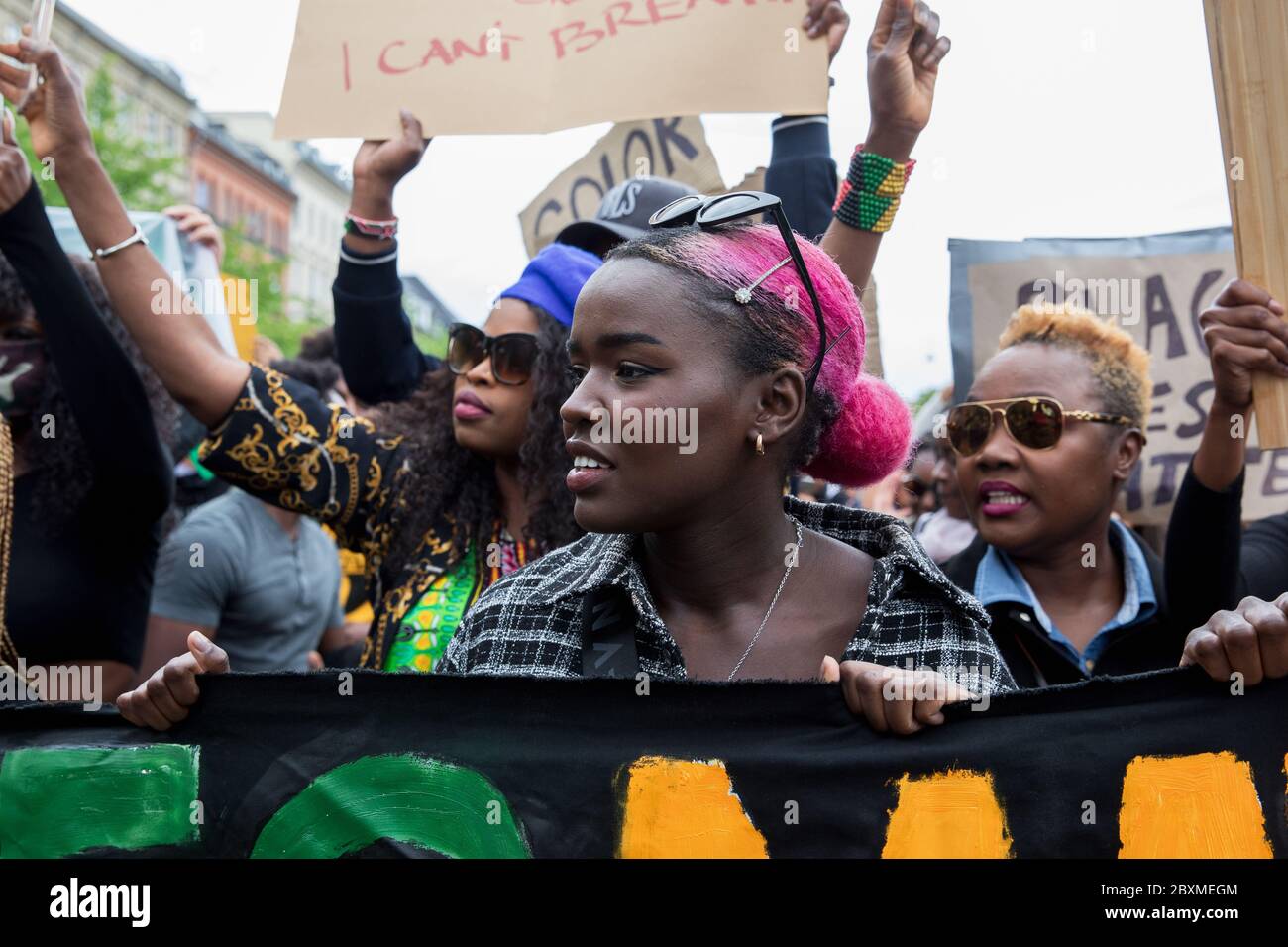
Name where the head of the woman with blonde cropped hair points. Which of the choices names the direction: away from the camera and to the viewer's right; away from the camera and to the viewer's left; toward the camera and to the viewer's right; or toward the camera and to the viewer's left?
toward the camera and to the viewer's left

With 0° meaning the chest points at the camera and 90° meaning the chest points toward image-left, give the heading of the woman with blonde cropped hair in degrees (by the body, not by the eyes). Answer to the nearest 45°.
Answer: approximately 45°

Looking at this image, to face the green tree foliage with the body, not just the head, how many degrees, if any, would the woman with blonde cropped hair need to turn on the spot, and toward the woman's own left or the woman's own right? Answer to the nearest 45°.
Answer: approximately 90° to the woman's own right

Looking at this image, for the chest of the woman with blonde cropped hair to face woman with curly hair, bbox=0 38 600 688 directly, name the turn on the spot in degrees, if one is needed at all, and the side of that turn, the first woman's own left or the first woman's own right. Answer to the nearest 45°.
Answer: approximately 45° to the first woman's own right

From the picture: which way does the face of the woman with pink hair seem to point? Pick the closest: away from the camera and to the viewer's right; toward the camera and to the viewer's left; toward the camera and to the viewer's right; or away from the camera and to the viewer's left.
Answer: toward the camera and to the viewer's left

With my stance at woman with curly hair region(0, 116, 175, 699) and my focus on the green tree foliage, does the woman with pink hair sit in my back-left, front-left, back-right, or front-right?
back-right

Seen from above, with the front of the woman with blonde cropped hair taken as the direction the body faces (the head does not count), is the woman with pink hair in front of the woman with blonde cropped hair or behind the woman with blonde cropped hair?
in front

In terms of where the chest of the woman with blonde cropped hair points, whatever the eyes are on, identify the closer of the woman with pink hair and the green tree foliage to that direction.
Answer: the woman with pink hair

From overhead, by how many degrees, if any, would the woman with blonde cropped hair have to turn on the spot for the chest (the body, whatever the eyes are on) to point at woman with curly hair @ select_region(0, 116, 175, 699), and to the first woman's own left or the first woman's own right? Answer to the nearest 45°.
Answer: approximately 45° to the first woman's own right
